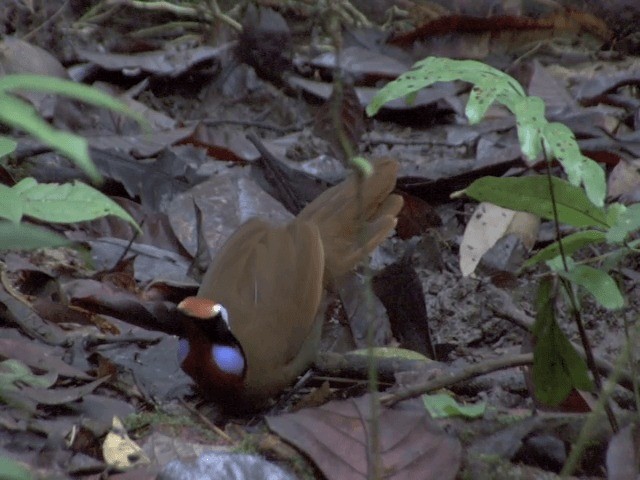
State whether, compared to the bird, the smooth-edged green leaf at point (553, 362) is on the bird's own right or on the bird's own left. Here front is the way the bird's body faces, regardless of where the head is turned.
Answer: on the bird's own left

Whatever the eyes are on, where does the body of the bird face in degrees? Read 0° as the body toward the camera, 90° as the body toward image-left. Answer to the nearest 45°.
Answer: approximately 45°

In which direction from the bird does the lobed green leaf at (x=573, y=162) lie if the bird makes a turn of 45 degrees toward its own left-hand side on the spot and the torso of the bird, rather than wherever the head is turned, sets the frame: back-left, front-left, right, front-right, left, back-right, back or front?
front-left

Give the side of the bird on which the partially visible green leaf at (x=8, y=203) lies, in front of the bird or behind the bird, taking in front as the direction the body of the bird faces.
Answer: in front
